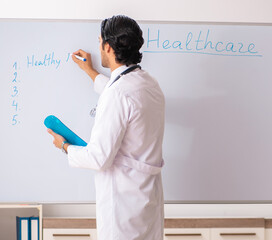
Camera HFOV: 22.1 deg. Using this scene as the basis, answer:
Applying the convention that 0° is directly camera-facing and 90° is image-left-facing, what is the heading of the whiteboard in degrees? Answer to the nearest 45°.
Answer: approximately 0°

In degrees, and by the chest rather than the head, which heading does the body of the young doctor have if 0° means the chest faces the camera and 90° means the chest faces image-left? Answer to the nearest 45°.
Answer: approximately 135°

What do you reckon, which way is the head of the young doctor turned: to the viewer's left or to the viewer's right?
to the viewer's left

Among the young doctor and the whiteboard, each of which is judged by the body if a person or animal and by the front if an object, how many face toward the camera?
1
